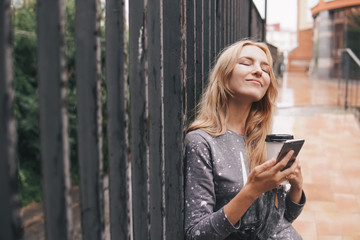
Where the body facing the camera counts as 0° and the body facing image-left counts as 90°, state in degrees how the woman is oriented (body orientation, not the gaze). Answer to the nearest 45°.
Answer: approximately 315°

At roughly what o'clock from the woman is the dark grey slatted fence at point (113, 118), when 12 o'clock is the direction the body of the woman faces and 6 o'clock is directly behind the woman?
The dark grey slatted fence is roughly at 2 o'clock from the woman.
